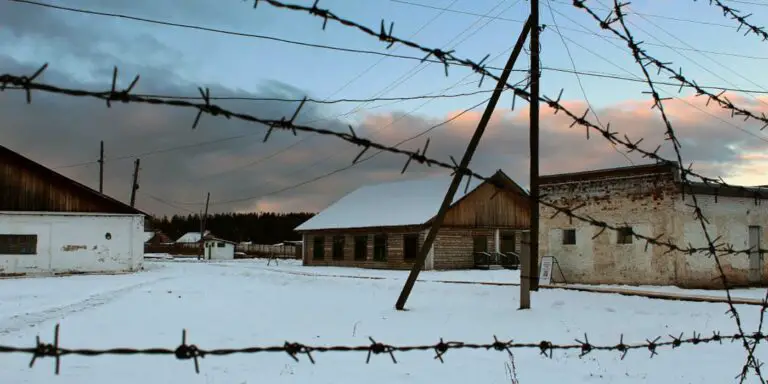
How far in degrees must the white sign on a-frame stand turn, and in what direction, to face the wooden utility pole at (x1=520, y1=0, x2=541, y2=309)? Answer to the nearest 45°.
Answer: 0° — it already faces it

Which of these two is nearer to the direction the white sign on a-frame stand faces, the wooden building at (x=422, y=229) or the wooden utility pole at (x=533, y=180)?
the wooden utility pole

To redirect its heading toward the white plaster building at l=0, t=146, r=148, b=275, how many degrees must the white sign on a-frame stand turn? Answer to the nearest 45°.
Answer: approximately 90° to its right

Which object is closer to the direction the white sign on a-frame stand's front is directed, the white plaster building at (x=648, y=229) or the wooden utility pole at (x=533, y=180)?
the wooden utility pole

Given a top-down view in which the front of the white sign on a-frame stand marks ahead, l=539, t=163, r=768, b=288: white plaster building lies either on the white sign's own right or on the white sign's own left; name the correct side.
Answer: on the white sign's own left

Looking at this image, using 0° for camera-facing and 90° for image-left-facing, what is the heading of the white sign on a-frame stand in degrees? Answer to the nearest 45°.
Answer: approximately 0°

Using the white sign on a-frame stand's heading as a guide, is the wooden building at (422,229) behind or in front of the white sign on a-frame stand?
behind
